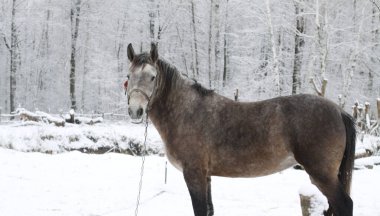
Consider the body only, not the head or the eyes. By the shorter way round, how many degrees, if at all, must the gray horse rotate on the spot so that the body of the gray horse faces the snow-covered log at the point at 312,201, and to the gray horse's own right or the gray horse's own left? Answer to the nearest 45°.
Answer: approximately 135° to the gray horse's own right

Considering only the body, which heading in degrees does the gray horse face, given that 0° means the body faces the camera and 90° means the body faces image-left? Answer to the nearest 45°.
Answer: approximately 90°

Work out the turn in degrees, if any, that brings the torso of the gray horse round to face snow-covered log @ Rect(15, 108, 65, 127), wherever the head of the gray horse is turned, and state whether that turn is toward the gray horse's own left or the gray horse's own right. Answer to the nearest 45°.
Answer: approximately 45° to the gray horse's own right

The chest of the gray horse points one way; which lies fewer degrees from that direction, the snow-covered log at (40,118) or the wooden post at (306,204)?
the snow-covered log

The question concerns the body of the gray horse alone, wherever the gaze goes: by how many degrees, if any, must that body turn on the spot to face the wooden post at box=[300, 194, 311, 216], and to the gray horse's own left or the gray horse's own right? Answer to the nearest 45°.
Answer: approximately 135° to the gray horse's own right
